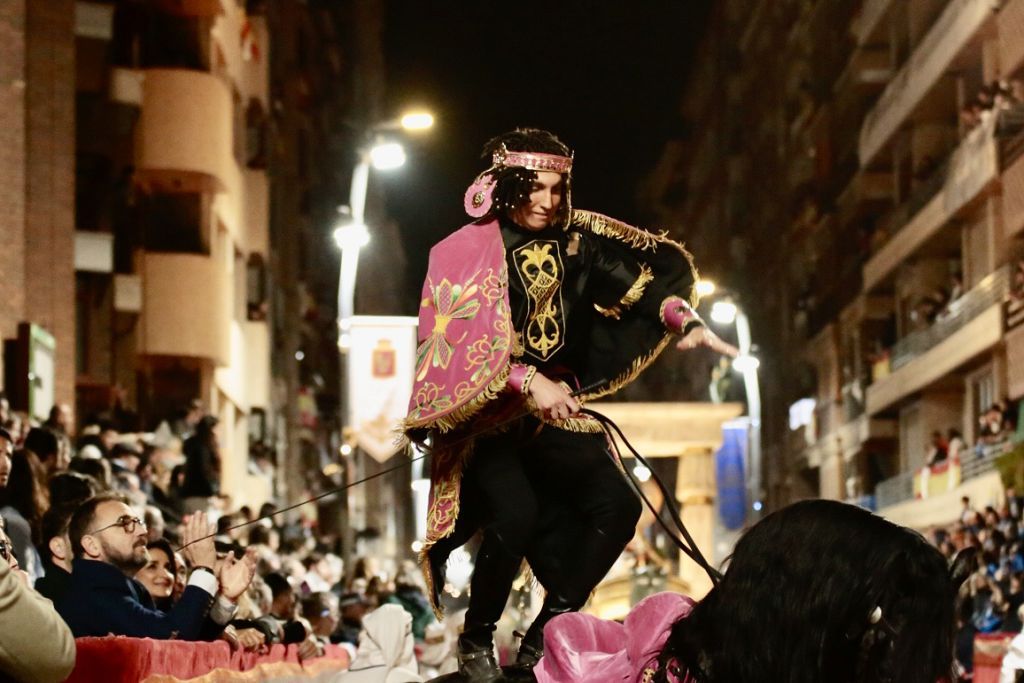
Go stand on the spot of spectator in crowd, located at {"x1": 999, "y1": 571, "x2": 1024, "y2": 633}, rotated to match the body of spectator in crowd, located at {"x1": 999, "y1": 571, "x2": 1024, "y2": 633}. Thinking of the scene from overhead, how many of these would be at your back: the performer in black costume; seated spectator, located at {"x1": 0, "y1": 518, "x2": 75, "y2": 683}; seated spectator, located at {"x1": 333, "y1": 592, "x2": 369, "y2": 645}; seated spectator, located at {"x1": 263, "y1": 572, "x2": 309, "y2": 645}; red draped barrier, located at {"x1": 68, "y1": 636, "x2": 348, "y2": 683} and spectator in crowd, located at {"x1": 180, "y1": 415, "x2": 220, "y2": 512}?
0

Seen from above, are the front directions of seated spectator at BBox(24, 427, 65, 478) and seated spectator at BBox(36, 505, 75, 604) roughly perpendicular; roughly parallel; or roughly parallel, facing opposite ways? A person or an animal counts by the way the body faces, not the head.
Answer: roughly parallel

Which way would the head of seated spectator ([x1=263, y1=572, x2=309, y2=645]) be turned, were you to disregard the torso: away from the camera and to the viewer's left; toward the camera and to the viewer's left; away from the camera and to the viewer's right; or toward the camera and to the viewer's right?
toward the camera and to the viewer's right

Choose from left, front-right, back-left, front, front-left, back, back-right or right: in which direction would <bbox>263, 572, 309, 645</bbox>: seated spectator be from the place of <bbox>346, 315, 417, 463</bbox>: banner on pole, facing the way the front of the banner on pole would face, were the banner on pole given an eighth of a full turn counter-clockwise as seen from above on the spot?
front-right

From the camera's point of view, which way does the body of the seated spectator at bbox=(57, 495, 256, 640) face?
to the viewer's right

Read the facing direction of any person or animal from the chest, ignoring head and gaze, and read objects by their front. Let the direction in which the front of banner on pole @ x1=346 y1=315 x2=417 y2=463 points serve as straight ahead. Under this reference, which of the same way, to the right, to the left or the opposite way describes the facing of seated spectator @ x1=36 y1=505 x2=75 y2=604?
to the left

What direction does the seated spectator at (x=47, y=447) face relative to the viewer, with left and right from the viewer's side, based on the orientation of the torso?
facing to the right of the viewer

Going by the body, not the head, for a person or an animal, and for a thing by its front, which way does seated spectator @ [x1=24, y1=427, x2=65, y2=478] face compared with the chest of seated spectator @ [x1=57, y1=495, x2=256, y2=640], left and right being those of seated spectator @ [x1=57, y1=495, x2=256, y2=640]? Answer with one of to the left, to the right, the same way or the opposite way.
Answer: the same way

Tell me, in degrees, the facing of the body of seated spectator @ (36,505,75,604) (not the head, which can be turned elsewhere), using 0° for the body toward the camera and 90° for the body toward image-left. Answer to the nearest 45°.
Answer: approximately 270°

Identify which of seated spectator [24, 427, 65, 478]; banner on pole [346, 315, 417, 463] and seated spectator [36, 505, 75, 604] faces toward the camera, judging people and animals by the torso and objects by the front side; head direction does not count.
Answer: the banner on pole

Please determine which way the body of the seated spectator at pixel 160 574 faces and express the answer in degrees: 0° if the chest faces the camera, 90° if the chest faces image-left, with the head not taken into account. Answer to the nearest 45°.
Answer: approximately 315°

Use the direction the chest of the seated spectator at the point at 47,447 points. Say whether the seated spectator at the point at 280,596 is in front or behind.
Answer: in front

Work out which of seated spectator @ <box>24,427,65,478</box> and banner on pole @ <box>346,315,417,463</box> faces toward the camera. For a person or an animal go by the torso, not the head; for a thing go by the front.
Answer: the banner on pole

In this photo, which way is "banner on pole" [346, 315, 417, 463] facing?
toward the camera

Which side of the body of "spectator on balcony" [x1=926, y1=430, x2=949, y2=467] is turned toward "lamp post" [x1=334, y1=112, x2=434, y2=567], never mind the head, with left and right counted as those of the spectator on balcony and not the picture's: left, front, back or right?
front

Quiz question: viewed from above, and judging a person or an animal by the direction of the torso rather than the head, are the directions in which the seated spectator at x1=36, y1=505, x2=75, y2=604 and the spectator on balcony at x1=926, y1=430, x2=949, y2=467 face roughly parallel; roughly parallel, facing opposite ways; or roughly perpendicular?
roughly parallel, facing opposite ways
